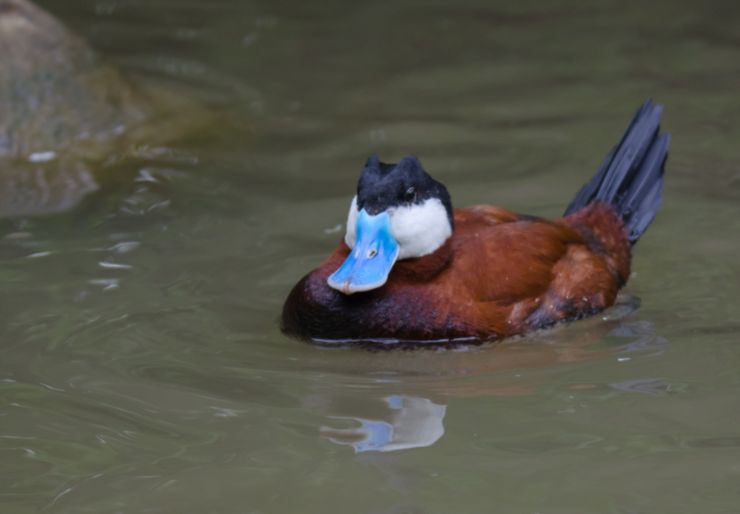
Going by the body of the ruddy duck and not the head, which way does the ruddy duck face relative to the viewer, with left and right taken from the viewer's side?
facing the viewer and to the left of the viewer

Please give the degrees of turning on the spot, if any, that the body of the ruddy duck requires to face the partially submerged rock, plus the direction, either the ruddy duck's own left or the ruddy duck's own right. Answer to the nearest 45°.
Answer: approximately 90° to the ruddy duck's own right
